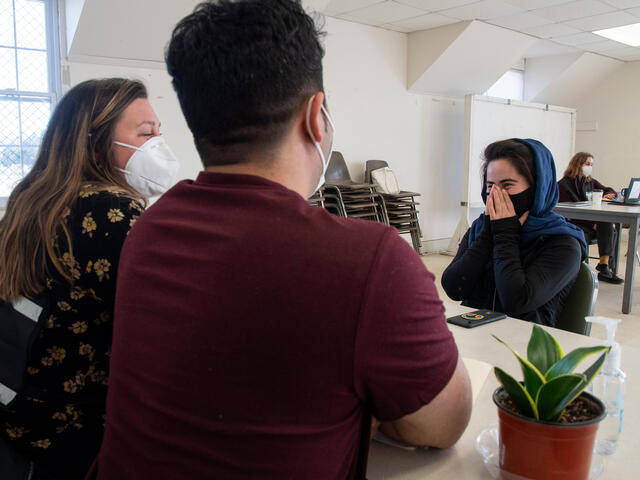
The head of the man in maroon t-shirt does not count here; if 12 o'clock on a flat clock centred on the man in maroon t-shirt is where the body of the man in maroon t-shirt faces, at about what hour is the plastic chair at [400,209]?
The plastic chair is roughly at 11 o'clock from the man in maroon t-shirt.

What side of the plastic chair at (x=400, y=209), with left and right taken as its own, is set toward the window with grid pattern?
right

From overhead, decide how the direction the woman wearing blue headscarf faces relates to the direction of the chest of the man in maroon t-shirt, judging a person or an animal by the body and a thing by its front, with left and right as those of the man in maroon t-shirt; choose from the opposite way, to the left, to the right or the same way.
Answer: the opposite way

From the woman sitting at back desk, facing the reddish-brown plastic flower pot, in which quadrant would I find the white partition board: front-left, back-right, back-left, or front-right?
back-right

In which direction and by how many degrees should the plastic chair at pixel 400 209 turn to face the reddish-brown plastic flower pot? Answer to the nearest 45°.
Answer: approximately 45° to its right

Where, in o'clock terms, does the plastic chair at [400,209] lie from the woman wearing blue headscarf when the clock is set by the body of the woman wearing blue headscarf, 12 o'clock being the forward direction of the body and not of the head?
The plastic chair is roughly at 4 o'clock from the woman wearing blue headscarf.

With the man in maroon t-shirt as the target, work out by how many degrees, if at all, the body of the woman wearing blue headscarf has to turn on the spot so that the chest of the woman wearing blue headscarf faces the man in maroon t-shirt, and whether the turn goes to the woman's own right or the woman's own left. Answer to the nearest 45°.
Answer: approximately 45° to the woman's own left

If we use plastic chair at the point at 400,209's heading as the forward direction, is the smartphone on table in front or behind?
in front

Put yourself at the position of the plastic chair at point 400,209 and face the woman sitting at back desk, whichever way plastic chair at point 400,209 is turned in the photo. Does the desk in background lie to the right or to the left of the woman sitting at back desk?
right

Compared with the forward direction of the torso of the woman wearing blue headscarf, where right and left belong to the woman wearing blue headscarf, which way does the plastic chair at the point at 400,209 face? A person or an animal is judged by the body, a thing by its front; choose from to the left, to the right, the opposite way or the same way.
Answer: to the left

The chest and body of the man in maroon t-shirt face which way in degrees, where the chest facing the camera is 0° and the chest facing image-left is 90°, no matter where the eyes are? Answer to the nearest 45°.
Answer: approximately 225°

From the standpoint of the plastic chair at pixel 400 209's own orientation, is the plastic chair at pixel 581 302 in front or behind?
in front
